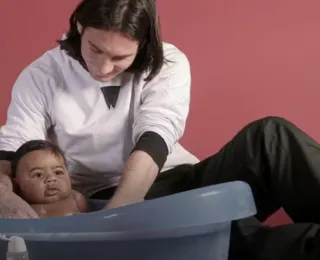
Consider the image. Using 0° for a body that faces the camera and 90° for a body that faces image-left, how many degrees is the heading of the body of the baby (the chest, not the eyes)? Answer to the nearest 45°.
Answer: approximately 315°
